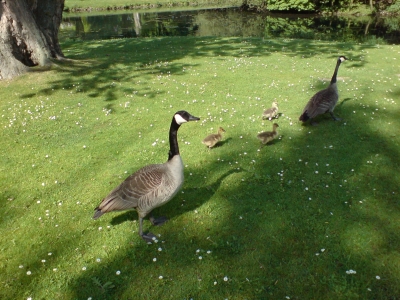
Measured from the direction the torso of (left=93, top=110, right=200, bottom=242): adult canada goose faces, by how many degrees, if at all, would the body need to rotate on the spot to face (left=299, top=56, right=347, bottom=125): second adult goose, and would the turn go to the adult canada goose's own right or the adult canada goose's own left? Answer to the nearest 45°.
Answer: approximately 45° to the adult canada goose's own left

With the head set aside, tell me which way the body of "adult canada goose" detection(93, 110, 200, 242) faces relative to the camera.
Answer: to the viewer's right

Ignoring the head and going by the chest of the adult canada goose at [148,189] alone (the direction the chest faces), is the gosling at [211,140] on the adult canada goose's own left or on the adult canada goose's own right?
on the adult canada goose's own left
